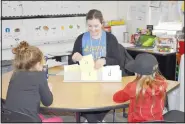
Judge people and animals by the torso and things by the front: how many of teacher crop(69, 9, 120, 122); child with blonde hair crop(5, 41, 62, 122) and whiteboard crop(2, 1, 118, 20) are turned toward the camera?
2

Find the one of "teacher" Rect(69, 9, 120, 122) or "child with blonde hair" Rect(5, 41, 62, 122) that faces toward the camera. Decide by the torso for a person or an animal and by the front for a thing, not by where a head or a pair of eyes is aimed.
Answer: the teacher

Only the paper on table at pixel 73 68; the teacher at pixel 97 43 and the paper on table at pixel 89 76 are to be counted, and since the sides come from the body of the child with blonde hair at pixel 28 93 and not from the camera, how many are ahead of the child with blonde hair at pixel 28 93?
3

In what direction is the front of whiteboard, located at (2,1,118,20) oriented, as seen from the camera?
facing the viewer

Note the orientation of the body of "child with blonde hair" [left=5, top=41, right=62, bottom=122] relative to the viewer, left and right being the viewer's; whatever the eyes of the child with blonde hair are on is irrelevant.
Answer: facing away from the viewer and to the right of the viewer

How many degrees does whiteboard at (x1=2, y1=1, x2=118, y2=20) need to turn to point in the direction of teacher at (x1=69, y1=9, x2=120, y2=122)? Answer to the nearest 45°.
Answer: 0° — it already faces them

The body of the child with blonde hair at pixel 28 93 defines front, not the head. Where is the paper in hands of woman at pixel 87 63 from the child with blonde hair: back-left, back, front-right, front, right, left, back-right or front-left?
front

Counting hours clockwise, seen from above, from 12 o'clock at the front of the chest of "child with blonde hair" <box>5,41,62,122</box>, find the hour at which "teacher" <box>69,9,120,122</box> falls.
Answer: The teacher is roughly at 12 o'clock from the child with blonde hair.

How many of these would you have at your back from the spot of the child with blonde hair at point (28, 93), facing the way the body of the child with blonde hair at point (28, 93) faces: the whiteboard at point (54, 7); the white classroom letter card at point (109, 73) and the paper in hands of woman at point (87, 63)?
0

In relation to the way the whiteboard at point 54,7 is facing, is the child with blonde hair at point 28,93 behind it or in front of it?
in front

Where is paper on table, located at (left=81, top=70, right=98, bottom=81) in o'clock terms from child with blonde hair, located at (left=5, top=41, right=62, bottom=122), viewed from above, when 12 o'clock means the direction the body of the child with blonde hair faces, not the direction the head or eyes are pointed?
The paper on table is roughly at 12 o'clock from the child with blonde hair.

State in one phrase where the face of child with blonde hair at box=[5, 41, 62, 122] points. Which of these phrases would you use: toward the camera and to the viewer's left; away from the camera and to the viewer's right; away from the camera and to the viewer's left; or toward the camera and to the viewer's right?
away from the camera and to the viewer's right

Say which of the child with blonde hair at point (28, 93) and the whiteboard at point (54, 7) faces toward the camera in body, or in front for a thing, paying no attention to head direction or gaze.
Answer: the whiteboard

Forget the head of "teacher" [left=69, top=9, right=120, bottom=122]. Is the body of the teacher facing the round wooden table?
yes

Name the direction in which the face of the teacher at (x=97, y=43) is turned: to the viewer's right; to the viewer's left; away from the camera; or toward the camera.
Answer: toward the camera

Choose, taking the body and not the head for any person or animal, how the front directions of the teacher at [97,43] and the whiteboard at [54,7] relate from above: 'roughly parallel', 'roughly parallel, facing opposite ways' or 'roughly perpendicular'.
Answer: roughly parallel

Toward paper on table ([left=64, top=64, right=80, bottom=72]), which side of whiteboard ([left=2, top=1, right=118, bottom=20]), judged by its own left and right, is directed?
front

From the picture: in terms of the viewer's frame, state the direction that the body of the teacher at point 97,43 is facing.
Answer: toward the camera

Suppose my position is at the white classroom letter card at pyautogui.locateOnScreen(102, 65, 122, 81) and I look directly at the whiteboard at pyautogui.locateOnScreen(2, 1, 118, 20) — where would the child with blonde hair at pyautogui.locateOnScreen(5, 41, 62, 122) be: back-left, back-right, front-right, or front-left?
back-left
